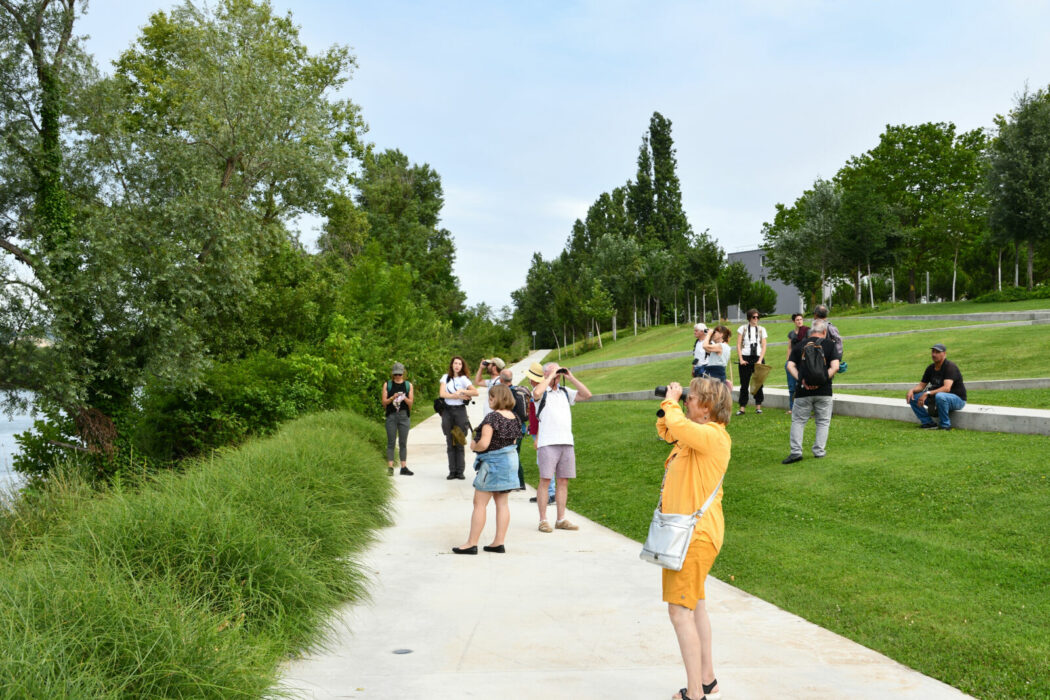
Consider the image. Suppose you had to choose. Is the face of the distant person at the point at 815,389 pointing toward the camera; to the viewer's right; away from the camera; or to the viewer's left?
away from the camera

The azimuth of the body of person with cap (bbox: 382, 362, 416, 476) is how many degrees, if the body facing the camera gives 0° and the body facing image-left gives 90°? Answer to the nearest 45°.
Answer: approximately 0°

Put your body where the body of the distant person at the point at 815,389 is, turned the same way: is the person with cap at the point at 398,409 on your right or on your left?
on your left

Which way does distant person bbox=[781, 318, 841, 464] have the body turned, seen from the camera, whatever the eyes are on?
away from the camera

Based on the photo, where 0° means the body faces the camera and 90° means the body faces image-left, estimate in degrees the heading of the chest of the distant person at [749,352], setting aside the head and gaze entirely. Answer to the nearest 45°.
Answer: approximately 0°

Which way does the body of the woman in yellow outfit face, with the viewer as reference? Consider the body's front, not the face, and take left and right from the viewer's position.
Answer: facing to the left of the viewer

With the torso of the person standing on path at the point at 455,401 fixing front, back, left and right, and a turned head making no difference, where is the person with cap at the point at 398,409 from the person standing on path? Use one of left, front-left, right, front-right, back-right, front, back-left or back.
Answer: back-right
